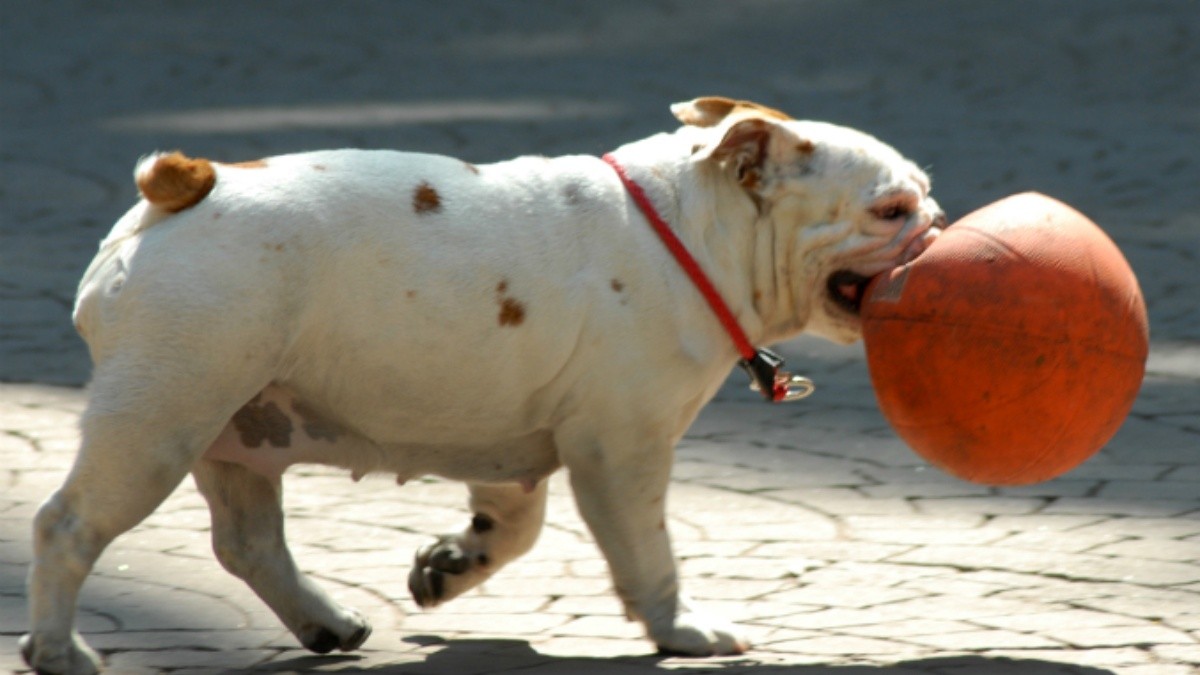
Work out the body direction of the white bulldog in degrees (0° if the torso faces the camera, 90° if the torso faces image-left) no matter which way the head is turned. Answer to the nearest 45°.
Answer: approximately 270°

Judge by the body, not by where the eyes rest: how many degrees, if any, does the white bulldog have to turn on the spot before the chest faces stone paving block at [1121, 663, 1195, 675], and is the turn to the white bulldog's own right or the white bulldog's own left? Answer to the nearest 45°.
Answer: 0° — it already faces it
